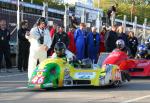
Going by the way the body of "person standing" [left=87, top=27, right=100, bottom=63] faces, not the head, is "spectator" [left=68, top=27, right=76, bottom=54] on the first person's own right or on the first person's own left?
on the first person's own right

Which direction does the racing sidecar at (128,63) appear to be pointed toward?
to the viewer's left

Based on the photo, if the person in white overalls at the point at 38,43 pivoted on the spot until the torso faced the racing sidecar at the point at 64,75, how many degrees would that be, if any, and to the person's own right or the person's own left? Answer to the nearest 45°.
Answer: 0° — they already face it

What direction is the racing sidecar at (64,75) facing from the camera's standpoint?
to the viewer's left

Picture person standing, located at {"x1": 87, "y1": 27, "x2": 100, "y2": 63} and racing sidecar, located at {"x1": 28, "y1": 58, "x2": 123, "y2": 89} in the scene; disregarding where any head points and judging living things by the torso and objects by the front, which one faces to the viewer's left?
the racing sidecar

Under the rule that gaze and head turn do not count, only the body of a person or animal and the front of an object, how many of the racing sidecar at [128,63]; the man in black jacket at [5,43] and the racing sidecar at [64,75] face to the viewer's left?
2

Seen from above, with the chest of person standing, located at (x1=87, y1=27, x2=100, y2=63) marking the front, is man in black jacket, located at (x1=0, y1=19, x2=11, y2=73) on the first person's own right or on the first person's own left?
on the first person's own right

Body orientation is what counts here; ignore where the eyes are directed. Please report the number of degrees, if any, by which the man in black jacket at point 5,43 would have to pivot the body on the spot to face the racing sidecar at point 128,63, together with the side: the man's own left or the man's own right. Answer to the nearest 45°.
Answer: approximately 45° to the man's own left

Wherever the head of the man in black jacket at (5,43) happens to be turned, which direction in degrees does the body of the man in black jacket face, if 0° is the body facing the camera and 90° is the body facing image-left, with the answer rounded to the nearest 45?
approximately 0°

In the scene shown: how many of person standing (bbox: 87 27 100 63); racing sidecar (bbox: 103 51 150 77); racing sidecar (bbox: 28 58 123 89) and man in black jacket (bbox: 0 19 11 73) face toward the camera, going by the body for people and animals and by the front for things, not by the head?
2
